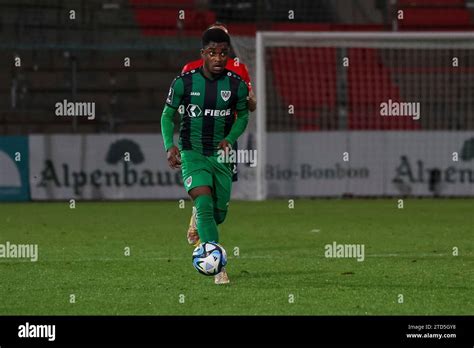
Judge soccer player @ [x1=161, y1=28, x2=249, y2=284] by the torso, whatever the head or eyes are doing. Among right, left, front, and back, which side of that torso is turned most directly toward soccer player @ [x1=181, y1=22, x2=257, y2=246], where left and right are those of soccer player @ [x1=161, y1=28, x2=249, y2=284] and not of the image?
back

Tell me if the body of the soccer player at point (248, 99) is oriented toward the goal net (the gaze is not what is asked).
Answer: no

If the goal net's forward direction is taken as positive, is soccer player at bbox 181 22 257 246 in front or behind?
in front

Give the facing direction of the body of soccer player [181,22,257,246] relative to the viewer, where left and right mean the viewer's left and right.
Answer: facing the viewer

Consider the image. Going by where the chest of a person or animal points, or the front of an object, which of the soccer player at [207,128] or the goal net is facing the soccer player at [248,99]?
the goal net

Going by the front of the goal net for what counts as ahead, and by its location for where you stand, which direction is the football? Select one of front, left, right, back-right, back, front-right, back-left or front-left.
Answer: front

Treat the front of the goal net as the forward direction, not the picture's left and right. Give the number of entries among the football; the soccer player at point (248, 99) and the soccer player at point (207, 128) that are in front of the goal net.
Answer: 3

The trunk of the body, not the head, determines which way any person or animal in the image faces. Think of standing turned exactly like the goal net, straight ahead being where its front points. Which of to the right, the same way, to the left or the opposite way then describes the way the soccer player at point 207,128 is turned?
the same way

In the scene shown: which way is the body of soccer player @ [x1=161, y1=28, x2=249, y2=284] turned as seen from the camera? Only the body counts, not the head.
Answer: toward the camera

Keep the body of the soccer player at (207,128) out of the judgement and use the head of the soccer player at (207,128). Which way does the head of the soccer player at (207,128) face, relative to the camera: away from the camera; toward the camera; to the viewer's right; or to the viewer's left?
toward the camera
